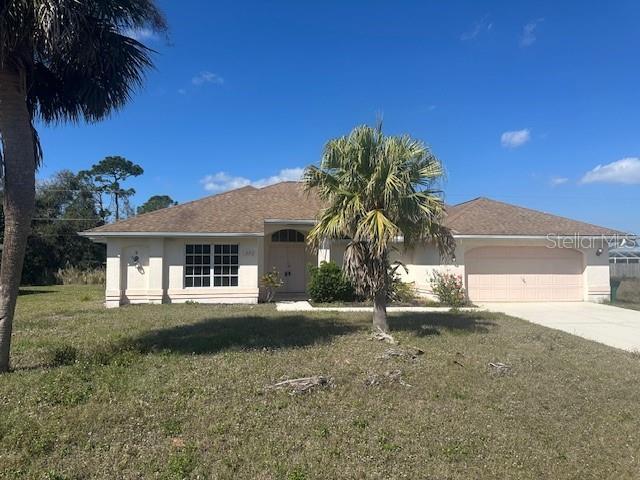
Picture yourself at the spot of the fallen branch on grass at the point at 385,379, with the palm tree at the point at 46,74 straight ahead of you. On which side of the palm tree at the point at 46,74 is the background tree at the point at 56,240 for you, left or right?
right

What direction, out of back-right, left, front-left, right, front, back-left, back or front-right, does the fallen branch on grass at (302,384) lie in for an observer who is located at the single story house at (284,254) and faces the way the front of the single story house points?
front

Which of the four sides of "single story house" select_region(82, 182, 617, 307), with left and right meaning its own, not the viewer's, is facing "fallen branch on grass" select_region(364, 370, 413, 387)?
front

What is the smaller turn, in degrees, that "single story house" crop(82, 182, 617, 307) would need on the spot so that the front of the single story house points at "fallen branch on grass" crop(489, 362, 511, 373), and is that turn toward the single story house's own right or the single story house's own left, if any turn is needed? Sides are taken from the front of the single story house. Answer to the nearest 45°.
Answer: approximately 45° to the single story house's own left

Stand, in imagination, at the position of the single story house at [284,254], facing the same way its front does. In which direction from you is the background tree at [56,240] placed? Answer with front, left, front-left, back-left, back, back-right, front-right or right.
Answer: back-right

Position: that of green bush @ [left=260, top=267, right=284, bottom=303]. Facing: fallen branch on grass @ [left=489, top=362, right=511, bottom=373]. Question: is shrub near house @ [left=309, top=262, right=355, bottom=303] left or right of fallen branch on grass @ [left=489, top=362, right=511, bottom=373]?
left

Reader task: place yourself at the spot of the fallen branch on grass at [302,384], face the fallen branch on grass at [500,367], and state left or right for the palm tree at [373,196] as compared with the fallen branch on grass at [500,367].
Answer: left

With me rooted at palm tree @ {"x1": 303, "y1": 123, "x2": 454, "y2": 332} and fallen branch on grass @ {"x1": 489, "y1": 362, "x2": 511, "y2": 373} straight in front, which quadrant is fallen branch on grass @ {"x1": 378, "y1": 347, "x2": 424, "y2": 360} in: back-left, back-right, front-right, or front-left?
front-right

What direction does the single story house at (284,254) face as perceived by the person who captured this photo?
facing the viewer

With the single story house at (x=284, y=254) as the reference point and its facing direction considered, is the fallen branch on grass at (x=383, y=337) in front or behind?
in front

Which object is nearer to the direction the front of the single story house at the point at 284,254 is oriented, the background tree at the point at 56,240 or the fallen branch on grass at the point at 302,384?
the fallen branch on grass

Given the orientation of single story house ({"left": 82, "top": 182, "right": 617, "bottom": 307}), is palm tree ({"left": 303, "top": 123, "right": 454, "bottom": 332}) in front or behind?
in front

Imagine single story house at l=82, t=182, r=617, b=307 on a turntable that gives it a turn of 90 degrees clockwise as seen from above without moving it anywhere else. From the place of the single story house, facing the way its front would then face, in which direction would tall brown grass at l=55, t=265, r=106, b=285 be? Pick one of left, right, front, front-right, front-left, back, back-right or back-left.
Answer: front-right
